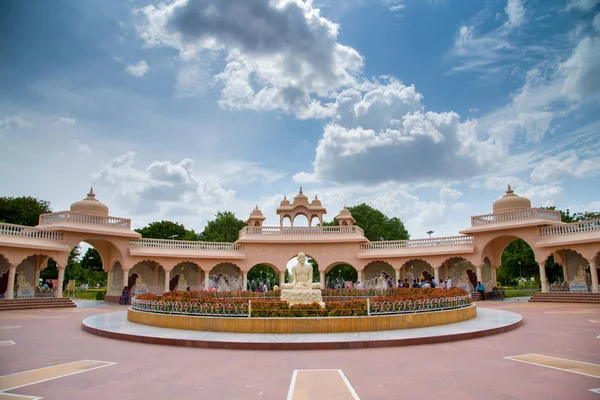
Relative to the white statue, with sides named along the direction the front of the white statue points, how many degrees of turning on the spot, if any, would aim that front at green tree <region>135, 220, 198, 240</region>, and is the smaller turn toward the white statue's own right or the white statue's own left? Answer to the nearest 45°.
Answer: approximately 135° to the white statue's own right

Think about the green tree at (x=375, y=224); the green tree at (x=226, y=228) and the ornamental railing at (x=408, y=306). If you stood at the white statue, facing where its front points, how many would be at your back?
2

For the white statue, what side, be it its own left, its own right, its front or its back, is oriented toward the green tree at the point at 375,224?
back

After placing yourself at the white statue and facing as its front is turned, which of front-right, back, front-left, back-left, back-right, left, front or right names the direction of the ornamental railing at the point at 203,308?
front-right

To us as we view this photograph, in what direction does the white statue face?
facing the viewer

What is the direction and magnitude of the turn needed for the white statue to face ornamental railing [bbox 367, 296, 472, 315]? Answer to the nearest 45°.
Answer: approximately 45° to its left

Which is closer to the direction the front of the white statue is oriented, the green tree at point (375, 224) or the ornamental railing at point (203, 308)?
the ornamental railing
